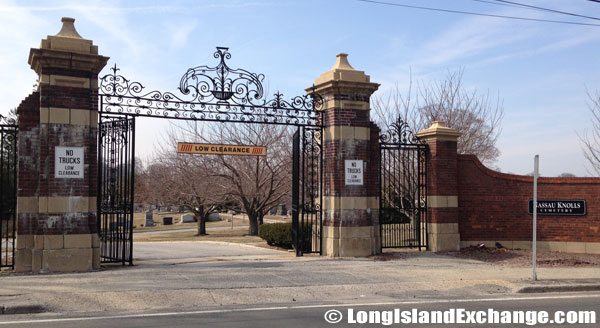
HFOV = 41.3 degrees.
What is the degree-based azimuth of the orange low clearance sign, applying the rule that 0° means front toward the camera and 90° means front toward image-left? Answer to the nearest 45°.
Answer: approximately 0°

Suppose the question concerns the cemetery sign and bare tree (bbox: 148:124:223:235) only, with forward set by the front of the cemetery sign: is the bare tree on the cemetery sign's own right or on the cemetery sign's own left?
on the cemetery sign's own right

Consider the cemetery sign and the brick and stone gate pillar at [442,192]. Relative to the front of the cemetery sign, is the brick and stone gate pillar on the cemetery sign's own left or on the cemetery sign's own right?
on the cemetery sign's own right

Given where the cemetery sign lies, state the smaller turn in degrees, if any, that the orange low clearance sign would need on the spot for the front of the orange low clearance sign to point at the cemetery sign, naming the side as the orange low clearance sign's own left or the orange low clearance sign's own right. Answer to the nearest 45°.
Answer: approximately 90° to the orange low clearance sign's own left

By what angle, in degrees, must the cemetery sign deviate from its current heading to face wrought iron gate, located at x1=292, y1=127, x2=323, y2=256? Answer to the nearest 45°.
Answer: approximately 45° to its right

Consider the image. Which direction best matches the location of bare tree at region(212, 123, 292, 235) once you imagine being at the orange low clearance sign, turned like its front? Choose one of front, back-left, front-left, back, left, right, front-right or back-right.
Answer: back

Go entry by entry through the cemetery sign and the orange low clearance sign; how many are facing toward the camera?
2

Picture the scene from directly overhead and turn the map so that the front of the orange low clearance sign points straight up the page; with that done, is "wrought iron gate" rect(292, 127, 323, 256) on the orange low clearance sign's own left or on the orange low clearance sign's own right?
on the orange low clearance sign's own left

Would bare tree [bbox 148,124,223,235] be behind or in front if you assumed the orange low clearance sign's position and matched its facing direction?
behind
